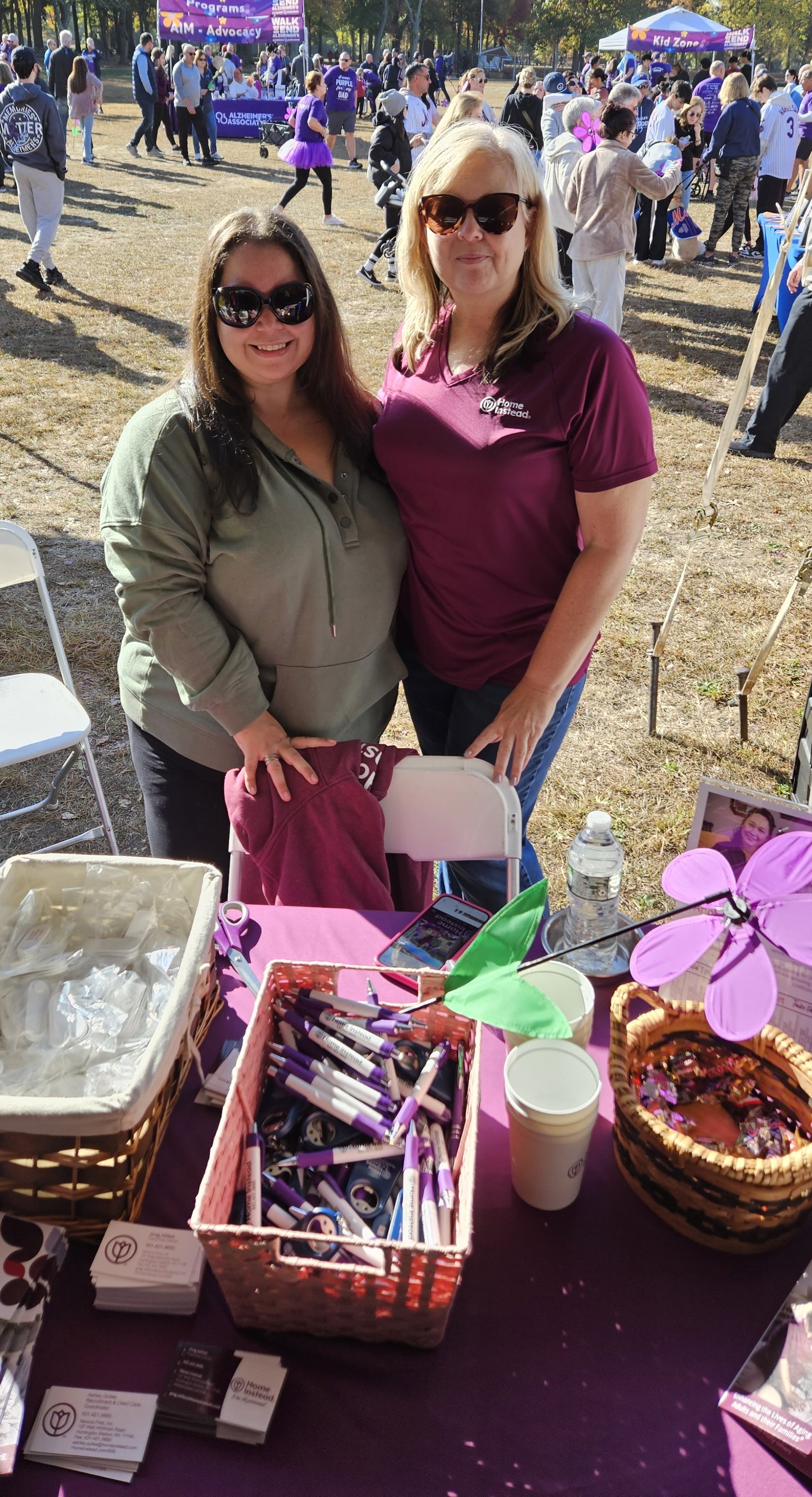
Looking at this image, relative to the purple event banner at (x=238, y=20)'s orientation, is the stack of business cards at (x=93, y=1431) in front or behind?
in front

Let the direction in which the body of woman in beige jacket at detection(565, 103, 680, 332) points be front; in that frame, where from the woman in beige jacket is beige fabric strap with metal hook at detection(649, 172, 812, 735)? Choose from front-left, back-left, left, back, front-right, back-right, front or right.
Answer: back-right

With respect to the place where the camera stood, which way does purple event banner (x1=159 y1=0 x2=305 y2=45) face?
facing the viewer

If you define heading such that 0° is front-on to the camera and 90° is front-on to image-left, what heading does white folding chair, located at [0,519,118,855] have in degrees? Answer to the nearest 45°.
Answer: approximately 315°

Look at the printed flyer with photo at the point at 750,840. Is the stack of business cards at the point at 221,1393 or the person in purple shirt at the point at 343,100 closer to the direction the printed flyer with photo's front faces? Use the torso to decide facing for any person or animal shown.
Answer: the stack of business cards

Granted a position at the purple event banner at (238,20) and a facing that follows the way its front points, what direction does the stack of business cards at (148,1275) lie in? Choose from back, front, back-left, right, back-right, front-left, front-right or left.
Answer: front

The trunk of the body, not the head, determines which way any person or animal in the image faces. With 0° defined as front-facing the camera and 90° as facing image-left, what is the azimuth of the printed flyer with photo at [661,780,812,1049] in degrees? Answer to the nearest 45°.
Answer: approximately 0°
